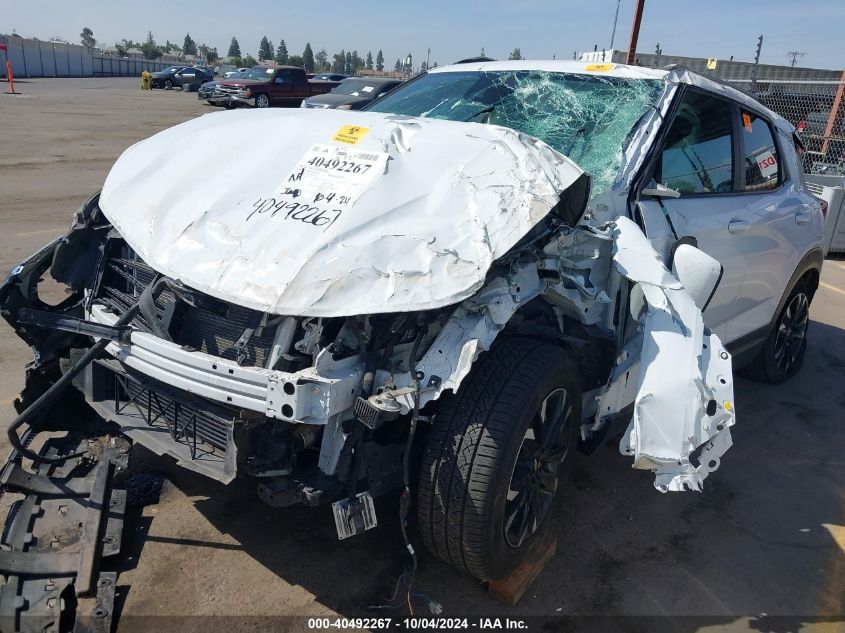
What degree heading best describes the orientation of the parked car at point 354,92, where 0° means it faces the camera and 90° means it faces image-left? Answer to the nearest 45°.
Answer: approximately 45°

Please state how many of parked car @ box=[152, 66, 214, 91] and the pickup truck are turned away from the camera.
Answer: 0

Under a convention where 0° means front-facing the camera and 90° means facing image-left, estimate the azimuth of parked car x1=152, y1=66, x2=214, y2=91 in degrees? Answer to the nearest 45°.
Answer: approximately 45°

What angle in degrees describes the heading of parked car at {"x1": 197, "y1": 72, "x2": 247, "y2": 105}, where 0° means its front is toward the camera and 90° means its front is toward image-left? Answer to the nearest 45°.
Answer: approximately 45°

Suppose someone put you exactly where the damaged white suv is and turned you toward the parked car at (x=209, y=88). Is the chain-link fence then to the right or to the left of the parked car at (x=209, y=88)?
right

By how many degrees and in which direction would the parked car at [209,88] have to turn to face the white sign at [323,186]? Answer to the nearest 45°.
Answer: approximately 45° to its left
